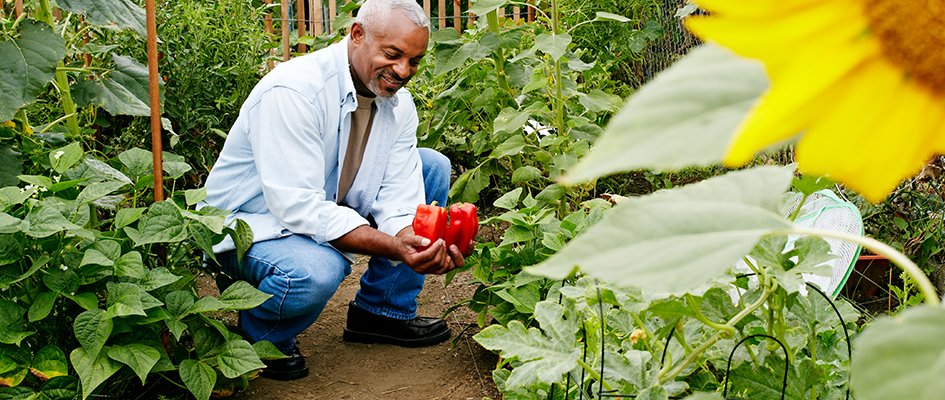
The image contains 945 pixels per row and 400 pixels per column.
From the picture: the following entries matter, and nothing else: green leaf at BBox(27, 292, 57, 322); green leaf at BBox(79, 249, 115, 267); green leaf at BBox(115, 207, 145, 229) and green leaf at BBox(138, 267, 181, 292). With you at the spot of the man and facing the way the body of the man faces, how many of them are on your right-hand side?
4

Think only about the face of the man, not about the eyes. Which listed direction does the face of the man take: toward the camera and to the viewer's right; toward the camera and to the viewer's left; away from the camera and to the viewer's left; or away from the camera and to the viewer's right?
toward the camera and to the viewer's right

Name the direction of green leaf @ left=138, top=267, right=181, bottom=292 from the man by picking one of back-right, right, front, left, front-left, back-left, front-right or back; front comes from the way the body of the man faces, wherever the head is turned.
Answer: right

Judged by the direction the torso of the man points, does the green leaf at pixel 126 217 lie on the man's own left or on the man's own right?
on the man's own right

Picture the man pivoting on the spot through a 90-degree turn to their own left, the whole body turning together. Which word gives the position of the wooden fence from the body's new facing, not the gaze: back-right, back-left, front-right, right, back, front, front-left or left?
front-left

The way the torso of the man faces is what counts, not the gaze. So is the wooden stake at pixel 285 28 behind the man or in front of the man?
behind

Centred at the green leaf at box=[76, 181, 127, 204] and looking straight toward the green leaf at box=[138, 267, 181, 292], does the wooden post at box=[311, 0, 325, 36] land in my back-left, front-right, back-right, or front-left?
back-left

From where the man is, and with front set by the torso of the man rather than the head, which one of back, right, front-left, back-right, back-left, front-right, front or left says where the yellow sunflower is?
front-right

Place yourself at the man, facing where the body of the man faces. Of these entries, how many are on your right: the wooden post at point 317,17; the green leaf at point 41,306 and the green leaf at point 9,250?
2

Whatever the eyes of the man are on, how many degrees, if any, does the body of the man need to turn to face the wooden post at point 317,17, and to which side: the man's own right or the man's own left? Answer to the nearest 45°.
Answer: approximately 135° to the man's own left

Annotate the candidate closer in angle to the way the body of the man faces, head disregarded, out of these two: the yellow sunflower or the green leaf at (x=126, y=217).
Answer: the yellow sunflower

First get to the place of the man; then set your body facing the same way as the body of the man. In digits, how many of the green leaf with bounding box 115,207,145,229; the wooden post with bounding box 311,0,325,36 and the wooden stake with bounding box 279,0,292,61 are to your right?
1

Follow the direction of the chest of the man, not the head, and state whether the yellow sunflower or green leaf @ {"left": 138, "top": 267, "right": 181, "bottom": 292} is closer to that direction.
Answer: the yellow sunflower
